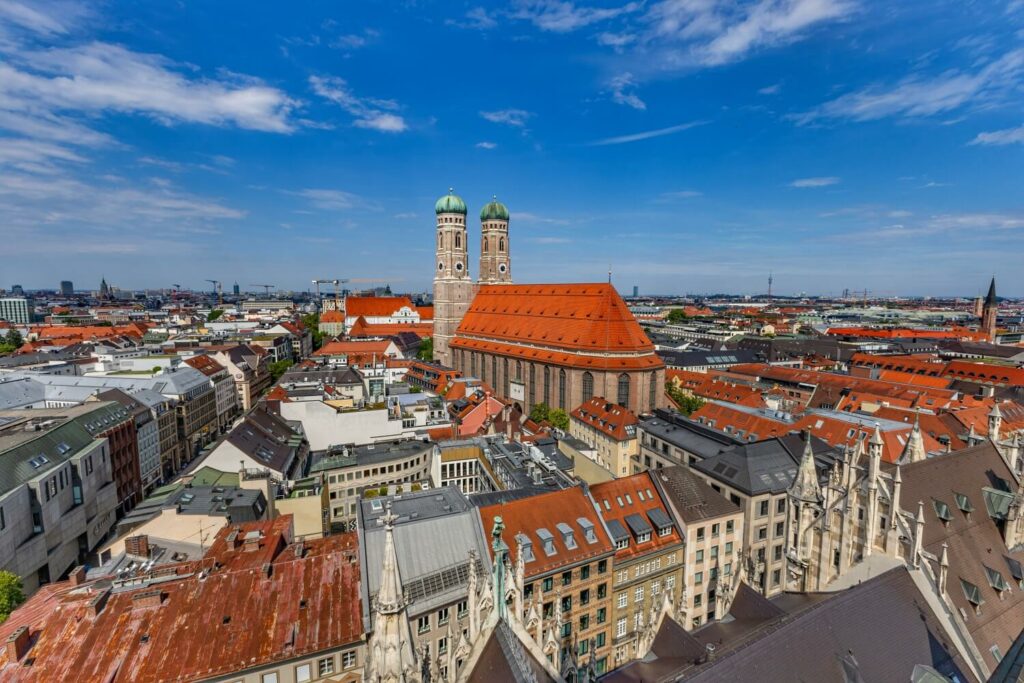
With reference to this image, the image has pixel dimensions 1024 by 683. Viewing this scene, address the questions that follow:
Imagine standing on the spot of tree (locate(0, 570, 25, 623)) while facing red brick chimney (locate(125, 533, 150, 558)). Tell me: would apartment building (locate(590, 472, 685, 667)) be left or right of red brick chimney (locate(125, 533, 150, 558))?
right

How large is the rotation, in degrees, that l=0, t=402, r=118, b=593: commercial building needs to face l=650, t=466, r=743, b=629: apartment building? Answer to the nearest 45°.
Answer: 0° — it already faces it

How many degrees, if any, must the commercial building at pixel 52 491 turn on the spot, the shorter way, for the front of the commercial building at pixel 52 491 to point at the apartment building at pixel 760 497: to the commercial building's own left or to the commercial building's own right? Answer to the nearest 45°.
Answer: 0° — it already faces it

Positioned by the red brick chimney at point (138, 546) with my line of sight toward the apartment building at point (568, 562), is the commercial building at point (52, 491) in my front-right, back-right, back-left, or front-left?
back-left

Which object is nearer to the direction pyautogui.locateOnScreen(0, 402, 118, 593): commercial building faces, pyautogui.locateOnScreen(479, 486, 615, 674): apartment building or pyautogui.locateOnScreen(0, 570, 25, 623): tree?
the apartment building

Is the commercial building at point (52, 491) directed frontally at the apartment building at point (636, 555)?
yes

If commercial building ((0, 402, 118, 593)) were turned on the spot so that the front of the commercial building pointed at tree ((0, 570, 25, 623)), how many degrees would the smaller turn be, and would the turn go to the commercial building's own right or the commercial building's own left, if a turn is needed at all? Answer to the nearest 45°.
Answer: approximately 45° to the commercial building's own right

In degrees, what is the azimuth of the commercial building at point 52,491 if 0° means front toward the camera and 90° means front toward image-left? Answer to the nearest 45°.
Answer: approximately 315°
